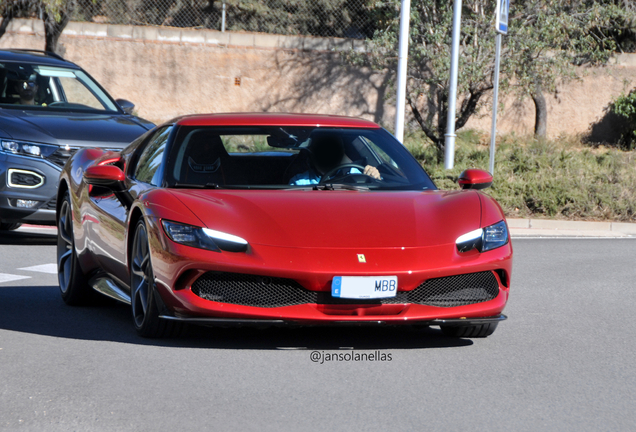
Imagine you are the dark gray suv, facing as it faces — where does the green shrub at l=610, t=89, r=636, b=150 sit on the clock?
The green shrub is roughly at 9 o'clock from the dark gray suv.

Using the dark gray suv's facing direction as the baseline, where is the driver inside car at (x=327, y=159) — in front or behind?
in front

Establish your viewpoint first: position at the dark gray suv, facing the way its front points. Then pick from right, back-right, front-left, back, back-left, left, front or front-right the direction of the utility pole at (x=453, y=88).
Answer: left

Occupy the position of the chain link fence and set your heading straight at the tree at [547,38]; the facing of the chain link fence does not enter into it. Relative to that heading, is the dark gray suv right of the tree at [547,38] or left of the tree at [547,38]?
right

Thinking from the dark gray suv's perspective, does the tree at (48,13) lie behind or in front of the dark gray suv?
behind

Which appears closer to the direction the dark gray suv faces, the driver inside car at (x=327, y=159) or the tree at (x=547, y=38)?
the driver inside car

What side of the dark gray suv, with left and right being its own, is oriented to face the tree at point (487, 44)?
left

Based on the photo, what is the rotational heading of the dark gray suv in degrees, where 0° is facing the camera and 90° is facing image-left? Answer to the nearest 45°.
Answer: approximately 315°

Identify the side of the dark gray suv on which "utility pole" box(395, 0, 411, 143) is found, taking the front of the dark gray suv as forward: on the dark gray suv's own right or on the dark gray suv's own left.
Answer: on the dark gray suv's own left

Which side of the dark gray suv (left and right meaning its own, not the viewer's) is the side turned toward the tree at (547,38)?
left
